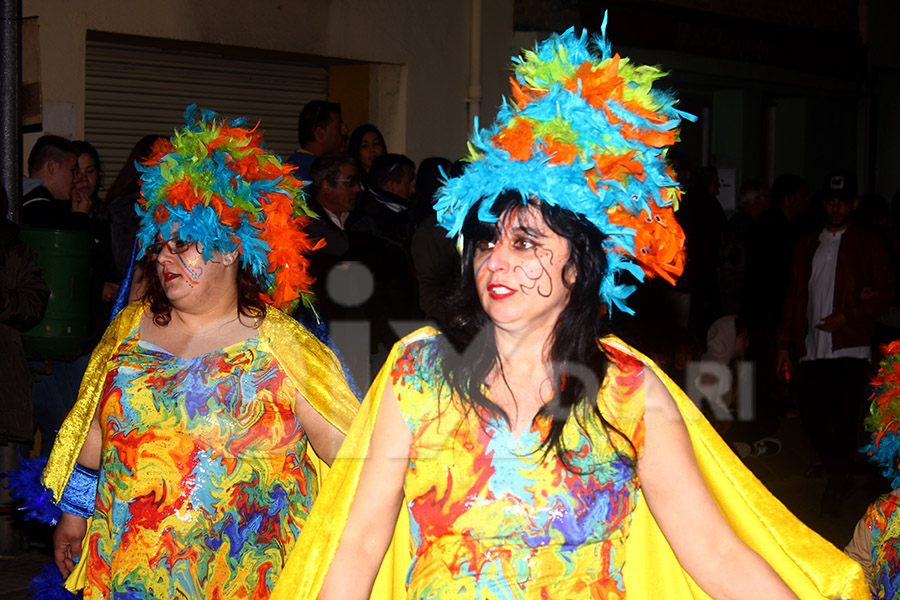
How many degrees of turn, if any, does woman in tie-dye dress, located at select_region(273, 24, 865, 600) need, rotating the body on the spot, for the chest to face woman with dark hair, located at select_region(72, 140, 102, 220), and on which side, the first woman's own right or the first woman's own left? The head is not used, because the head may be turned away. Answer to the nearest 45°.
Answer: approximately 135° to the first woman's own right

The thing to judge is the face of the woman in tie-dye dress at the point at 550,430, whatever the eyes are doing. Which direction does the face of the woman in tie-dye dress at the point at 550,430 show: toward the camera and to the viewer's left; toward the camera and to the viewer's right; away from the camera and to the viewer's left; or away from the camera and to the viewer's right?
toward the camera and to the viewer's left

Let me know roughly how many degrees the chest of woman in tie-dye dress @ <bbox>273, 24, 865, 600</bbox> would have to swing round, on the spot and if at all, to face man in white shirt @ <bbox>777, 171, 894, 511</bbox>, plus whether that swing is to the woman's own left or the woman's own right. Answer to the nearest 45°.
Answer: approximately 180°

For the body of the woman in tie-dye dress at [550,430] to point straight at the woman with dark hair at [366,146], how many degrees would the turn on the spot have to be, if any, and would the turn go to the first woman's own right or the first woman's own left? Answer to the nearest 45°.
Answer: approximately 180°

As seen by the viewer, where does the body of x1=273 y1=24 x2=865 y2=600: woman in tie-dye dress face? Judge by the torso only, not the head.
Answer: toward the camera

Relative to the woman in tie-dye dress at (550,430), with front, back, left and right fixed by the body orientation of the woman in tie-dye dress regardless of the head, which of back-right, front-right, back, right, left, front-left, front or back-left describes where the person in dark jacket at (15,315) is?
back-right

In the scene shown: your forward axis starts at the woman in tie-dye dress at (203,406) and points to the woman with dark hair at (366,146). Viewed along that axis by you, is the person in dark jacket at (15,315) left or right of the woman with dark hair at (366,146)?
left

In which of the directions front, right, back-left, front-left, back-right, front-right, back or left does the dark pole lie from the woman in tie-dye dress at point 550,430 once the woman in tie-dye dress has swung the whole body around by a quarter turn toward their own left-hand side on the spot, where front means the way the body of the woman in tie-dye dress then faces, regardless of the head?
back-left

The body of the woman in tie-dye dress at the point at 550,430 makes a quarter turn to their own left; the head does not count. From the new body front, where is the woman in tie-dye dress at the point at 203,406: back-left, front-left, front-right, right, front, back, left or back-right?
back-left
